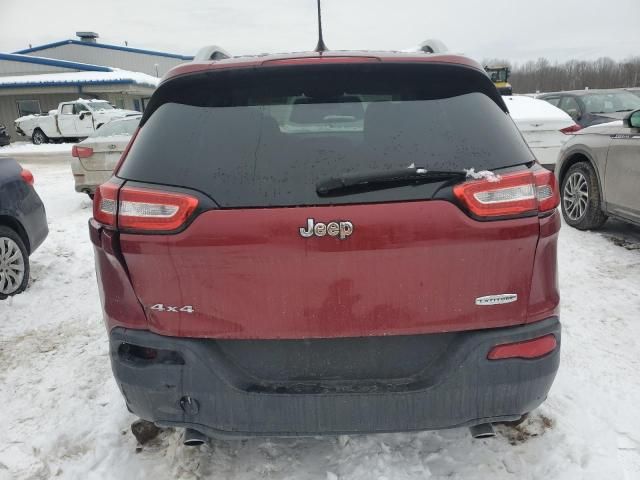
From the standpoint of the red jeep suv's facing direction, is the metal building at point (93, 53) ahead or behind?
ahead

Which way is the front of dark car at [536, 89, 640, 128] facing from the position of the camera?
facing the viewer and to the right of the viewer

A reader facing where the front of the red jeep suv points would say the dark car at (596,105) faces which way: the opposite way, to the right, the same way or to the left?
the opposite way

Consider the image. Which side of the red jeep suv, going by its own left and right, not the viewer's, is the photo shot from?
back

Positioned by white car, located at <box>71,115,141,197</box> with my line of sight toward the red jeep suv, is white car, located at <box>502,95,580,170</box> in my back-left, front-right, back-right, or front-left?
front-left

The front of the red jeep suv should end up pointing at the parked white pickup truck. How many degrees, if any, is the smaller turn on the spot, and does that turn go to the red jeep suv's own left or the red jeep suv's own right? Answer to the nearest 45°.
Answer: approximately 45° to the red jeep suv's own left

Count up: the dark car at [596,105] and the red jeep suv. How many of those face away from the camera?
1

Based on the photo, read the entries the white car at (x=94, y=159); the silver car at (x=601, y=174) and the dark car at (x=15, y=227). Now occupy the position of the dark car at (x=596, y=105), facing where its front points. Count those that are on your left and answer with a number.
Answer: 0

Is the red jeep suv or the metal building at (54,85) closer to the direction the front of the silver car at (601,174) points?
the metal building

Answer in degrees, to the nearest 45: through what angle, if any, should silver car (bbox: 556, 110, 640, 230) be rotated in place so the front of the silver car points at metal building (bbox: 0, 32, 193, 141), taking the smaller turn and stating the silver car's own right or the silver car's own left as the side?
0° — it already faces it

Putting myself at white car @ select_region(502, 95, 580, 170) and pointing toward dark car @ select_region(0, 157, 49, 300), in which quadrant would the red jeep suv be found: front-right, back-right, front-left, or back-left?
front-left

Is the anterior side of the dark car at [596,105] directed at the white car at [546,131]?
no

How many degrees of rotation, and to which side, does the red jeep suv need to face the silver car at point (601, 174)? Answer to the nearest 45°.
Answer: approximately 45° to its right

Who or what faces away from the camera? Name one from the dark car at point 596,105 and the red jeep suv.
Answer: the red jeep suv

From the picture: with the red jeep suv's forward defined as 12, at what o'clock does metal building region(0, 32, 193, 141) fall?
The metal building is roughly at 11 o'clock from the red jeep suv.
